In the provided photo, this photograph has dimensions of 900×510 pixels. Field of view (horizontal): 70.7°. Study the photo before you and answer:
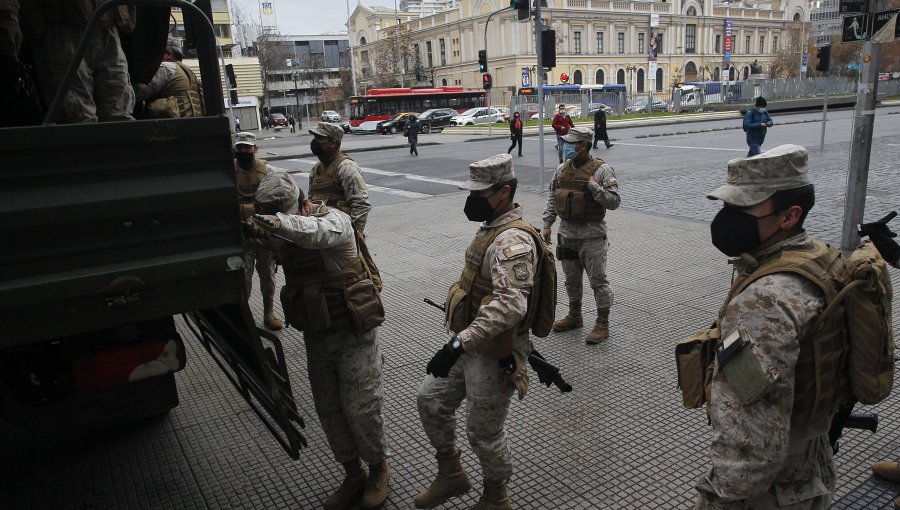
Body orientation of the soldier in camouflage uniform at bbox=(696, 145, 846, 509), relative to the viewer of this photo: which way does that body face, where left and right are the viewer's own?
facing to the left of the viewer

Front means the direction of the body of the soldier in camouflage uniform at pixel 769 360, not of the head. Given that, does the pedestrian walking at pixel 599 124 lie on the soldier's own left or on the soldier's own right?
on the soldier's own right

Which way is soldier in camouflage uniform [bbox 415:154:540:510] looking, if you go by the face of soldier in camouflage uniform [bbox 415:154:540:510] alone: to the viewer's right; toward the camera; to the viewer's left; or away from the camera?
to the viewer's left

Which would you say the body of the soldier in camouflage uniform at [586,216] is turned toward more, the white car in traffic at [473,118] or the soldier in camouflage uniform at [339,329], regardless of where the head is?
the soldier in camouflage uniform

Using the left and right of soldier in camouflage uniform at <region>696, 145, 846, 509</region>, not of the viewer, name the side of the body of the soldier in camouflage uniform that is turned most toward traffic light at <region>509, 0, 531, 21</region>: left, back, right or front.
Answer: right

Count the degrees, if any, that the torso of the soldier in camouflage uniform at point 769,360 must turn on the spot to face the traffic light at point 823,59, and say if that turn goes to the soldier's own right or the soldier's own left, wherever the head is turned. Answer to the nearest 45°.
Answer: approximately 90° to the soldier's own right

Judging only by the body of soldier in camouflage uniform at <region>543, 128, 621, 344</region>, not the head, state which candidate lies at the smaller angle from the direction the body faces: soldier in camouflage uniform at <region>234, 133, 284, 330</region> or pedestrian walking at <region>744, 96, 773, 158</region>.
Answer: the soldier in camouflage uniform

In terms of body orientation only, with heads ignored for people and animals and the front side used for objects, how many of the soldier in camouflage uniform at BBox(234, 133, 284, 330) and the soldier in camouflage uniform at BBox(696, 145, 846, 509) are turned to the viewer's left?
1

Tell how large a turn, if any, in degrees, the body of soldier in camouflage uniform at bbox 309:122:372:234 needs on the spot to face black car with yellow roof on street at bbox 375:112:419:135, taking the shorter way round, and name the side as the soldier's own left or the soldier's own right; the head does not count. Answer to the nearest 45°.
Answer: approximately 135° to the soldier's own right

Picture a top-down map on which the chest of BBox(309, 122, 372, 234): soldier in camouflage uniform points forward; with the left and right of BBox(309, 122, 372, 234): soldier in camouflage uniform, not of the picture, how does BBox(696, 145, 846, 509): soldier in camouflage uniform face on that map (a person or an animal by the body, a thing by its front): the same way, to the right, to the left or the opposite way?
to the right

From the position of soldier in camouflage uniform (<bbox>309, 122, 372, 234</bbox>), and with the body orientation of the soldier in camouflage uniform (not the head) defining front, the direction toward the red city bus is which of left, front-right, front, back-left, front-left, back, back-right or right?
back-right

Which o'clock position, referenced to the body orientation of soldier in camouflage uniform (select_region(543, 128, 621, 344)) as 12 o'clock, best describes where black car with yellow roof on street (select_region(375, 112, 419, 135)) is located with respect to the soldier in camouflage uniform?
The black car with yellow roof on street is roughly at 4 o'clock from the soldier in camouflage uniform.

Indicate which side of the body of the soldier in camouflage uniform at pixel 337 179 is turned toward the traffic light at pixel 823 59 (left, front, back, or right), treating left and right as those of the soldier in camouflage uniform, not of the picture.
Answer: back

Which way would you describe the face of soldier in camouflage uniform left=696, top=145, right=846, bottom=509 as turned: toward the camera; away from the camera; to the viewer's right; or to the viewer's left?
to the viewer's left

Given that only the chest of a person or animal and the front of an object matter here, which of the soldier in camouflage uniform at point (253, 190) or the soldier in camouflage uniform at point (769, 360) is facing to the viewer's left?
the soldier in camouflage uniform at point (769, 360)
